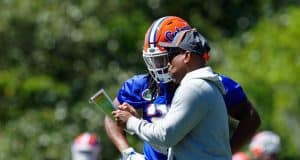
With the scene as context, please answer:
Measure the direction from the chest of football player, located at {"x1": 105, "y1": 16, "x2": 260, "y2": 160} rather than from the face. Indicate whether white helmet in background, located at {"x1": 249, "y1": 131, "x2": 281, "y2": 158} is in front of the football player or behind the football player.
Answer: behind

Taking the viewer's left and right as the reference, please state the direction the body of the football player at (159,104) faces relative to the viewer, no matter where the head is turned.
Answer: facing the viewer and to the left of the viewer
